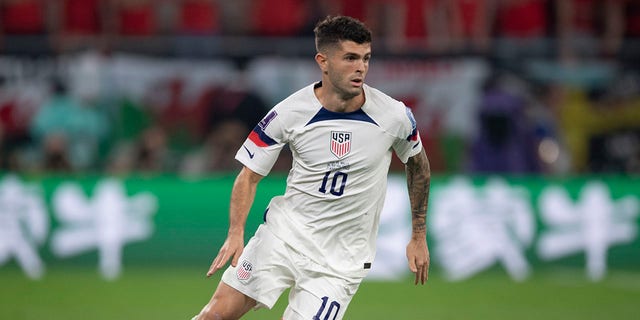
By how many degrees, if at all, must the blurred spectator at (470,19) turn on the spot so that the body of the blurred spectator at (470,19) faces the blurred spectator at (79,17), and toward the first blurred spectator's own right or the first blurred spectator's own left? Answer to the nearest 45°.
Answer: approximately 90° to the first blurred spectator's own right

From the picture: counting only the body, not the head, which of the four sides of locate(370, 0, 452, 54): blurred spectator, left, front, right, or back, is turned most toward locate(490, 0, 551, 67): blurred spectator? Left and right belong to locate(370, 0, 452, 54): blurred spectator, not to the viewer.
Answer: left

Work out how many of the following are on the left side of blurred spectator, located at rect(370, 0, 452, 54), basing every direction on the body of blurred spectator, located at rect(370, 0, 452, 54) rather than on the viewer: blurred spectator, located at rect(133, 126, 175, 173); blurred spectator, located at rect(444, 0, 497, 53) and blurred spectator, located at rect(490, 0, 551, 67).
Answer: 2

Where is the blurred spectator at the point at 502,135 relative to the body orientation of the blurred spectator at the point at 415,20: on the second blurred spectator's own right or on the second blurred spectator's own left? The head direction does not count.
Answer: on the second blurred spectator's own left

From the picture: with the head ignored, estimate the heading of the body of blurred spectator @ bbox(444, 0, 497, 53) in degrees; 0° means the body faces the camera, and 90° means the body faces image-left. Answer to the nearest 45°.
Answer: approximately 0°

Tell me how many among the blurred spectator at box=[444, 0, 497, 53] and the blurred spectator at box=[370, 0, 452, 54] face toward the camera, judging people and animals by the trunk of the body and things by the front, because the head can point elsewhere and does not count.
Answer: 2

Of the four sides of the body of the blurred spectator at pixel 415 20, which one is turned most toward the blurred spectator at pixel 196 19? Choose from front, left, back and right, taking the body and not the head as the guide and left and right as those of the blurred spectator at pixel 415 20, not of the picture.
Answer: right

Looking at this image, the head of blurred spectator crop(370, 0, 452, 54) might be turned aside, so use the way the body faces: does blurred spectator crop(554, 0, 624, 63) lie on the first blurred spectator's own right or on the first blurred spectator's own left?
on the first blurred spectator's own left

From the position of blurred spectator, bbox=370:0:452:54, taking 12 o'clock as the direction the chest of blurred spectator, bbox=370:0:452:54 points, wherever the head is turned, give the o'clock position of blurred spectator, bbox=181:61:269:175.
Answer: blurred spectator, bbox=181:61:269:175 is roughly at 2 o'clock from blurred spectator, bbox=370:0:452:54.

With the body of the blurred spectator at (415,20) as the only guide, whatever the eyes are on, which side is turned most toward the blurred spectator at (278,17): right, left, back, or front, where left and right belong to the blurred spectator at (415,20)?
right
